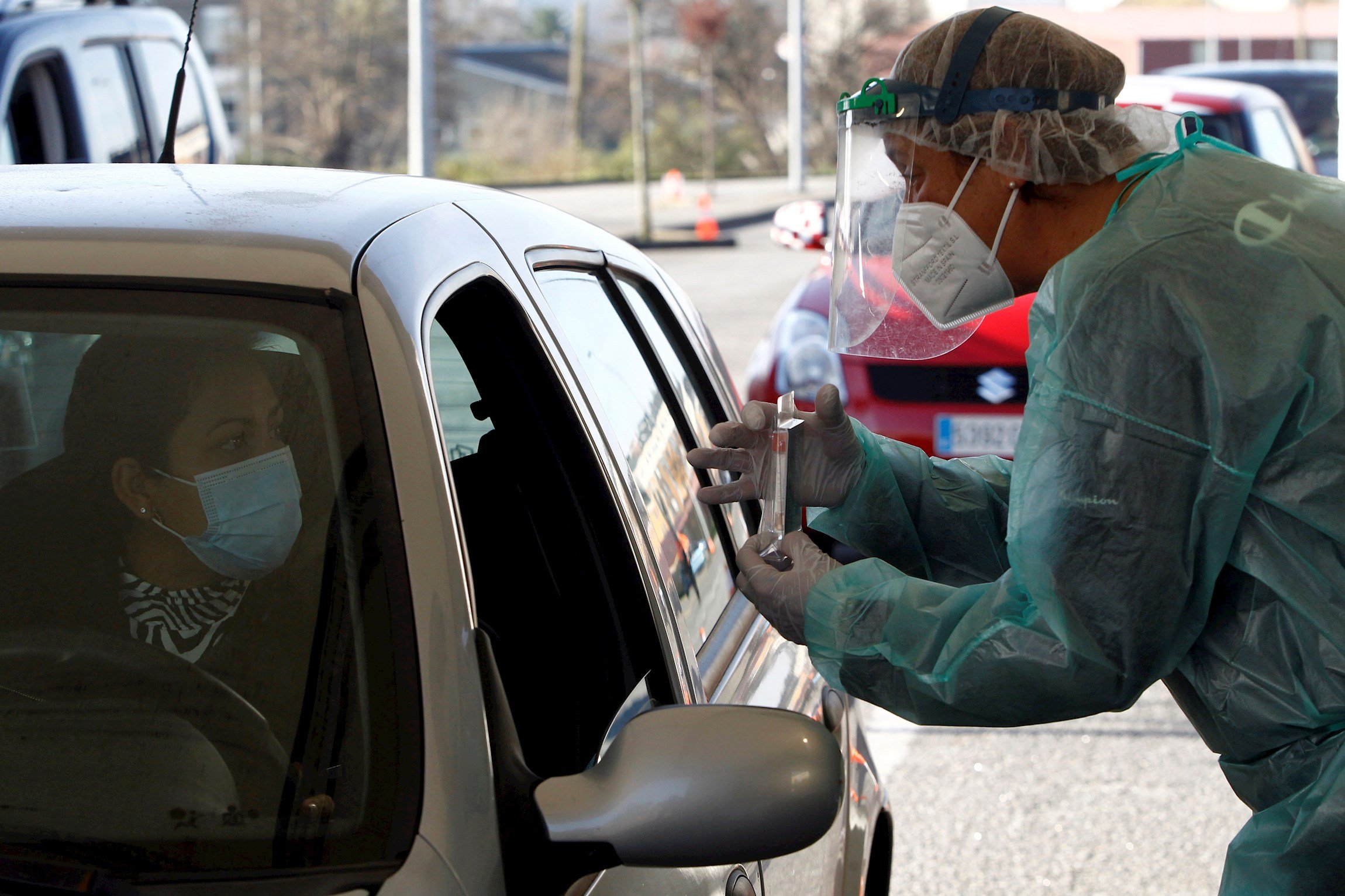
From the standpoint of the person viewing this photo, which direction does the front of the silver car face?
facing the viewer and to the left of the viewer

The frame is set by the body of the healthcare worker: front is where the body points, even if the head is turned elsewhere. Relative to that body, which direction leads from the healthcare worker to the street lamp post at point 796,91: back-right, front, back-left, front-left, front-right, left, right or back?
right

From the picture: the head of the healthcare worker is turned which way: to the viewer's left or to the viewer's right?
to the viewer's left

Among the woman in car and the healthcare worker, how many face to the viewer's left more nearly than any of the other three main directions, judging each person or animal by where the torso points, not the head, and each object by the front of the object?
1

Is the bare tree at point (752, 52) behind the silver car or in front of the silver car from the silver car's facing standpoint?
behind

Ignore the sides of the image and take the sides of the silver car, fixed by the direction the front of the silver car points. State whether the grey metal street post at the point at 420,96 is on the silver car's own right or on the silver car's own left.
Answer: on the silver car's own right

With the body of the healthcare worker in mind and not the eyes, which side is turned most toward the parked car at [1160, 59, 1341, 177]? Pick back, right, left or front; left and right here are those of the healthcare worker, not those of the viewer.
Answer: right

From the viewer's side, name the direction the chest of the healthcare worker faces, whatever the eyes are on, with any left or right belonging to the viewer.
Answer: facing to the left of the viewer

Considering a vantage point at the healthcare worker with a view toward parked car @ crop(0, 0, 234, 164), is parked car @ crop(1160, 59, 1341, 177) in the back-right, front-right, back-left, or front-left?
front-right

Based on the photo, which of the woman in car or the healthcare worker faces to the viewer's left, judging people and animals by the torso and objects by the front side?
the healthcare worker
